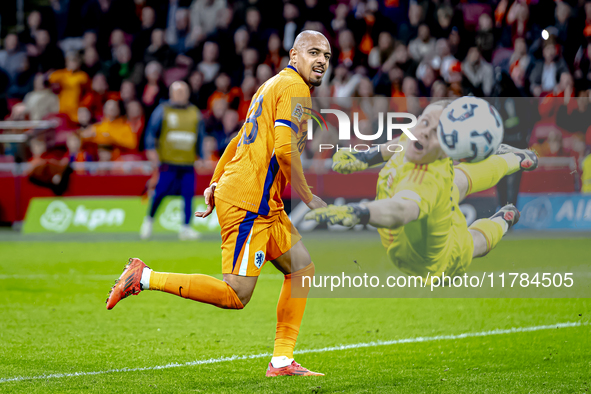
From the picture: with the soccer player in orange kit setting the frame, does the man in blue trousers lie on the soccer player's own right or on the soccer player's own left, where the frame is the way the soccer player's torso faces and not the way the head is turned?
on the soccer player's own left

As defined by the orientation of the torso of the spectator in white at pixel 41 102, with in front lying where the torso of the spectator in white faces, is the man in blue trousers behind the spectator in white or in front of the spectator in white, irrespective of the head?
in front

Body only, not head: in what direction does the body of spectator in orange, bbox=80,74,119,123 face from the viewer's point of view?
toward the camera

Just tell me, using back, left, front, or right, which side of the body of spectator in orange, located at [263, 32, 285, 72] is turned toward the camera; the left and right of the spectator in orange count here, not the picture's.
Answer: front

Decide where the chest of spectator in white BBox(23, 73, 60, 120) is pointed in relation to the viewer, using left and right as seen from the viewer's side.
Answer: facing the viewer

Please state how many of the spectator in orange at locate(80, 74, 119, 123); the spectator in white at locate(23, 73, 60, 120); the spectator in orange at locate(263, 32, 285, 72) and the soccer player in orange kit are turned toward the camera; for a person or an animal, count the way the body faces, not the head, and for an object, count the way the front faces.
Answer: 3

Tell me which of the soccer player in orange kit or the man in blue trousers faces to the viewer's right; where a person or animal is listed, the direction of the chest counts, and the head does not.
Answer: the soccer player in orange kit

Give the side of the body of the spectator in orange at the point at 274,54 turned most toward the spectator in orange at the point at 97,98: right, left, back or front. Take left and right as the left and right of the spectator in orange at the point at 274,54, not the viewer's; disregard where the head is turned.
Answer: right

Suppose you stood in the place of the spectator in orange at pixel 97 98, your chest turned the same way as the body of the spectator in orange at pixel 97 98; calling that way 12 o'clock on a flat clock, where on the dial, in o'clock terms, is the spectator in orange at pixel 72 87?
the spectator in orange at pixel 72 87 is roughly at 4 o'clock from the spectator in orange at pixel 97 98.

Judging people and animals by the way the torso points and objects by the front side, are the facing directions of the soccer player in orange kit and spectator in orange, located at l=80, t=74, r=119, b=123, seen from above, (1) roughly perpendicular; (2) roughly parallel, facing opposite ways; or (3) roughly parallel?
roughly perpendicular
